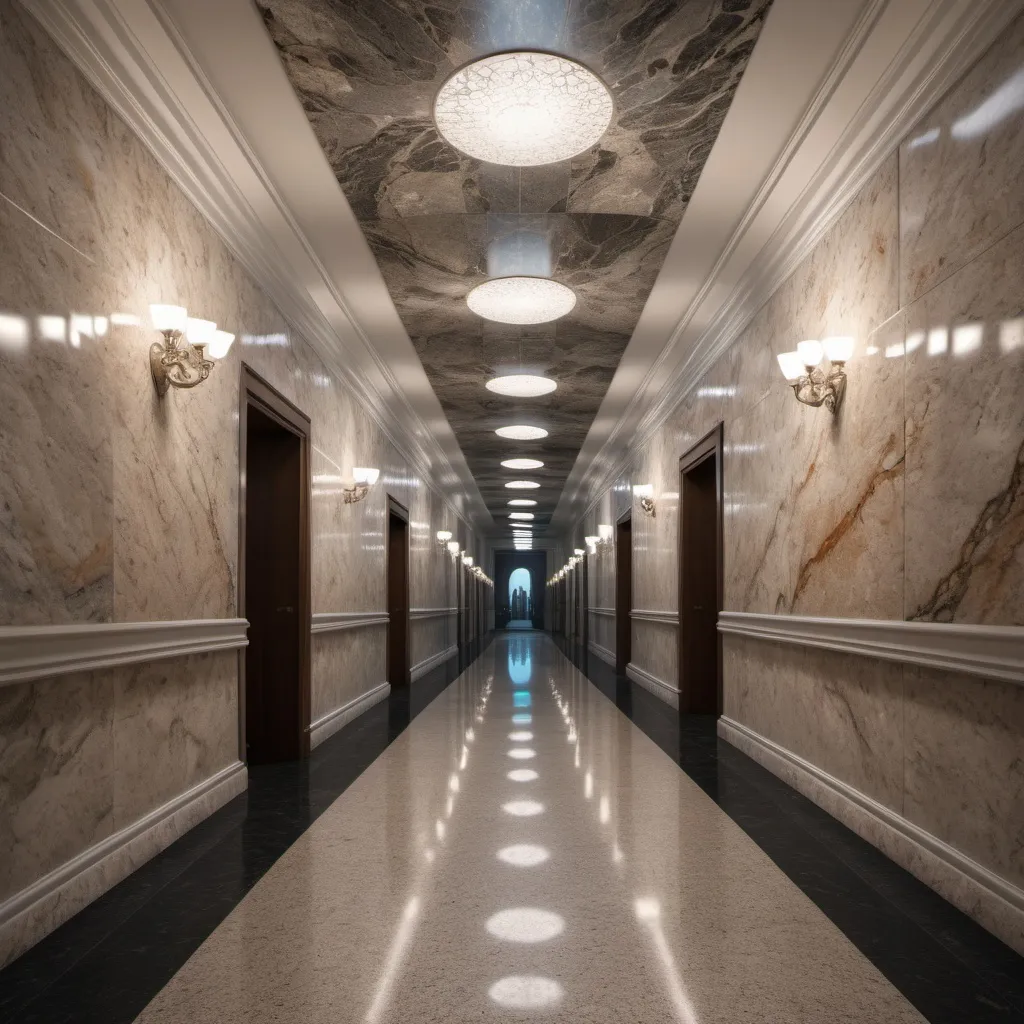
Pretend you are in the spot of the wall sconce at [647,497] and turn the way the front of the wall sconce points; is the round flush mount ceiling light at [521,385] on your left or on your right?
on your left

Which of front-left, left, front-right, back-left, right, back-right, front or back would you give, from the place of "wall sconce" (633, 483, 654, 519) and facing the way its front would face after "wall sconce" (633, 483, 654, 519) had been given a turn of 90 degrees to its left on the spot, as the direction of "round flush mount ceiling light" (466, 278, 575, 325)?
front

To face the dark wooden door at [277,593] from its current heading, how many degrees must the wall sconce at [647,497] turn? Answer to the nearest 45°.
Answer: approximately 45° to its left

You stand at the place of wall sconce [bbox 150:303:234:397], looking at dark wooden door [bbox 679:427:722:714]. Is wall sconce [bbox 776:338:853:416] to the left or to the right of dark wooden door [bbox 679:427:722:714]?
right

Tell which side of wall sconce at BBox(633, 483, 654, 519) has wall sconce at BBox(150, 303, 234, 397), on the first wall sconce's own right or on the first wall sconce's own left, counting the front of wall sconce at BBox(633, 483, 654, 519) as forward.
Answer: on the first wall sconce's own left

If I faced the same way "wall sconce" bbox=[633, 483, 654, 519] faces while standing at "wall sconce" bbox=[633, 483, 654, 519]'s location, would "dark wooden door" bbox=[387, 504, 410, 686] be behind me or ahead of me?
ahead

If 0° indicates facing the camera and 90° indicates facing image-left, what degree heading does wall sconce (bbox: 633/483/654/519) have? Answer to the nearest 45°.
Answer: approximately 90°

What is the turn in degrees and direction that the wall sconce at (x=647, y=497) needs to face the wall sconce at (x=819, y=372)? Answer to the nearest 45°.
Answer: approximately 90° to its left

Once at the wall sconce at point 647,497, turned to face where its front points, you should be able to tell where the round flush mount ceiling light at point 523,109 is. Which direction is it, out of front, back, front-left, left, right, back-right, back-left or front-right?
left
